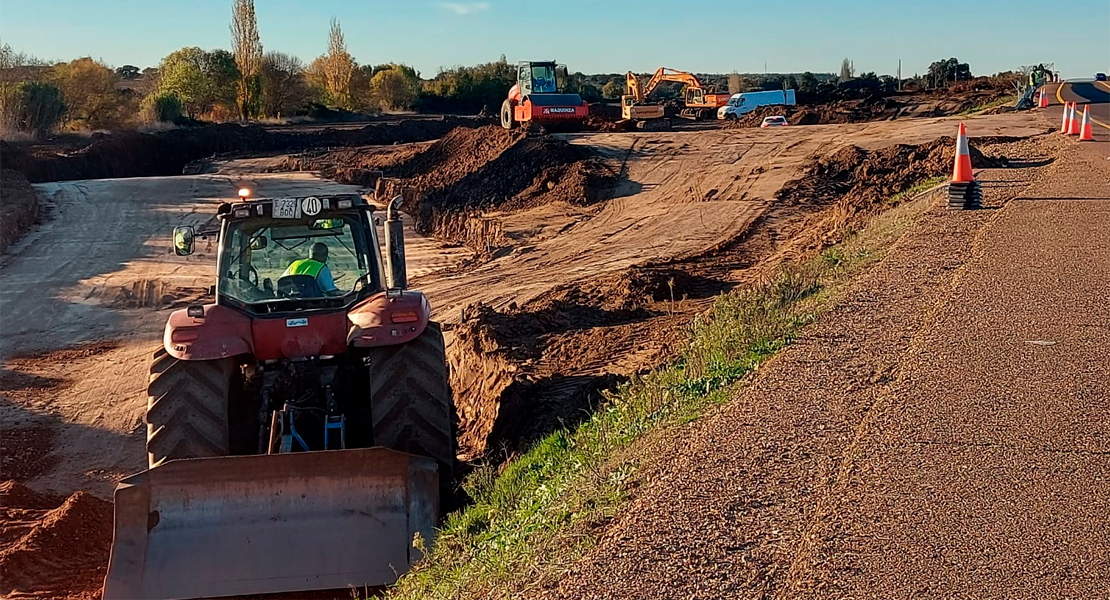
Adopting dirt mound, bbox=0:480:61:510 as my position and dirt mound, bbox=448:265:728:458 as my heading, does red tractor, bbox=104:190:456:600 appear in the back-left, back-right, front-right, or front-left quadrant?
front-right

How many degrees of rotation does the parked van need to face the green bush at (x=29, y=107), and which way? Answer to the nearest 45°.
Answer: approximately 45° to its left

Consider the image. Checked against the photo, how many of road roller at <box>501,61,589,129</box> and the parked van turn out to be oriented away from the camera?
0

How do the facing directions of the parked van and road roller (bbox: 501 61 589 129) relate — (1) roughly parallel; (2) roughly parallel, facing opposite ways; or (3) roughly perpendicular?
roughly perpendicular

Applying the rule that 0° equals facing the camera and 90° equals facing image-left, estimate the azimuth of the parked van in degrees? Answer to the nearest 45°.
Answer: approximately 45°

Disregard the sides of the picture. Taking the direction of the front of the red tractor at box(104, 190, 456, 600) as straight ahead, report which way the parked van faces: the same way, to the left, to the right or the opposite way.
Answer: to the left

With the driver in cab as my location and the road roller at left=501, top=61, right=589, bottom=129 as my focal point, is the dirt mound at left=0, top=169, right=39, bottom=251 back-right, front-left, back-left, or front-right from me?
front-left

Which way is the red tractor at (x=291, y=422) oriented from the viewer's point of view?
away from the camera
